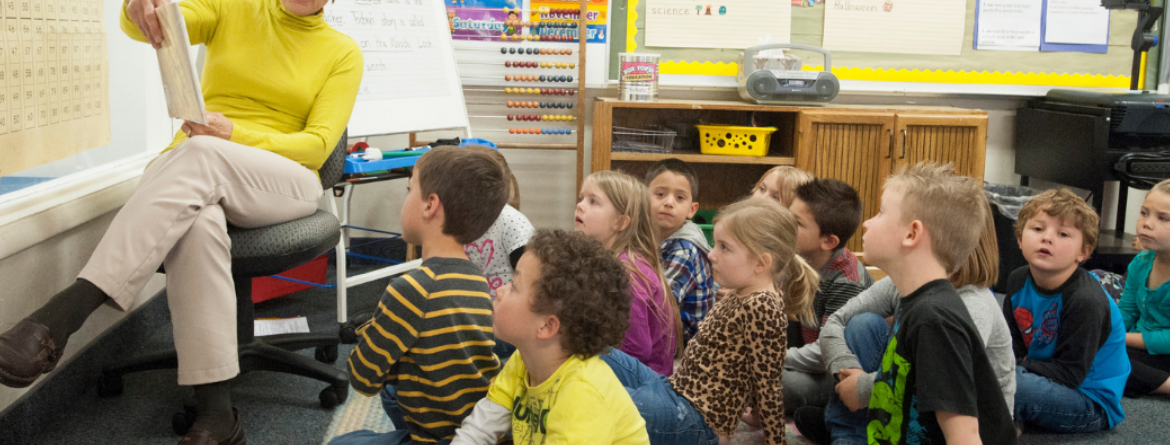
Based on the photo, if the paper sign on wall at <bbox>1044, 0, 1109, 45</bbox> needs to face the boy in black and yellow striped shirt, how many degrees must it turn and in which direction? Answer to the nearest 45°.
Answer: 0° — it already faces them

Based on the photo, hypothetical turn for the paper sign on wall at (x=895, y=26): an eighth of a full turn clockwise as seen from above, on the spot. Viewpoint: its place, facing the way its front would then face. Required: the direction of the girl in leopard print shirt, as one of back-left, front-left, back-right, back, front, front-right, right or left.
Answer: front-left

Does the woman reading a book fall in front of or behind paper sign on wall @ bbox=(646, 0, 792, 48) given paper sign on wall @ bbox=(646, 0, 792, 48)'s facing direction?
in front

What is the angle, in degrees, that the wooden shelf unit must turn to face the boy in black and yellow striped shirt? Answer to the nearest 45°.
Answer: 0° — it already faces them

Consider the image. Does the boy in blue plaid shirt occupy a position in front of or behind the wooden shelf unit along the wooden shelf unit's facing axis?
in front

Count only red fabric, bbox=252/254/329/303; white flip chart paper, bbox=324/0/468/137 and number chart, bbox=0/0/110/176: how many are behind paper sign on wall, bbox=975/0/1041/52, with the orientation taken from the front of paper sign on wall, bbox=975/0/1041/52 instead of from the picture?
0

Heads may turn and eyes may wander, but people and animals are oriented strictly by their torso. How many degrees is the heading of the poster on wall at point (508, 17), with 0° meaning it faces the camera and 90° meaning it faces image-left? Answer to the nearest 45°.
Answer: approximately 0°

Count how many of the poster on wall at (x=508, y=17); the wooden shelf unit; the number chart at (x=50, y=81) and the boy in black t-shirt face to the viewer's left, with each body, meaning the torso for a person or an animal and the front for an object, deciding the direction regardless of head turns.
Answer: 1

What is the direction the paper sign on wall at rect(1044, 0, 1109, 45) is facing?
toward the camera

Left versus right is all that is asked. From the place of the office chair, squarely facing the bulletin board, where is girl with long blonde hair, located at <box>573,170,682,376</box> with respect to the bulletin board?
right

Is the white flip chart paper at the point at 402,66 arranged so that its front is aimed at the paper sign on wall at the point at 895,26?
no

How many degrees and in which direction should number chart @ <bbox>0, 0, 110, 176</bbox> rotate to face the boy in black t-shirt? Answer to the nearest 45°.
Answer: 0° — it already faces them

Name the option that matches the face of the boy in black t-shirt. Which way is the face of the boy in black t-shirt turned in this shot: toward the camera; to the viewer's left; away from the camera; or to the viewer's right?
to the viewer's left

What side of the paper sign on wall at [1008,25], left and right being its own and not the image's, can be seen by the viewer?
front

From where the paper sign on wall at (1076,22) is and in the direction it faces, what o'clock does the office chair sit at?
The office chair is roughly at 1 o'clock from the paper sign on wall.

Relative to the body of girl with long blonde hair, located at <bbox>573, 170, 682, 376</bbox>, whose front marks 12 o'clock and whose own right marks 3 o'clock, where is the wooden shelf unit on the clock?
The wooden shelf unit is roughly at 4 o'clock from the girl with long blonde hair.

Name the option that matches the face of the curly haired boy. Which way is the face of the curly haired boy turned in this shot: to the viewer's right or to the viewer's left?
to the viewer's left

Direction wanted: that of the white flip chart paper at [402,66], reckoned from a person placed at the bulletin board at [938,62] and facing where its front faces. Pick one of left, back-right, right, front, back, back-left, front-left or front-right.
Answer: front-right

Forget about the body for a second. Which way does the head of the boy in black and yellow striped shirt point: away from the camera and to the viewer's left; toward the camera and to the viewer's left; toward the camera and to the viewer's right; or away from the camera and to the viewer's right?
away from the camera and to the viewer's left

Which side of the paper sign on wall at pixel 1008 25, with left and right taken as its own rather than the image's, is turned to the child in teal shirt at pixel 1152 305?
front

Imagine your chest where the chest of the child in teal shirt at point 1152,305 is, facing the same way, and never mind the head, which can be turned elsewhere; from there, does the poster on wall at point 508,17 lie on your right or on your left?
on your right
